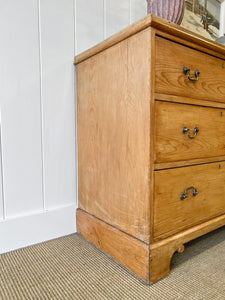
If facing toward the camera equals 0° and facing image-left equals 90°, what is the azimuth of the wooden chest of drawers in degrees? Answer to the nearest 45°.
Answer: approximately 315°
